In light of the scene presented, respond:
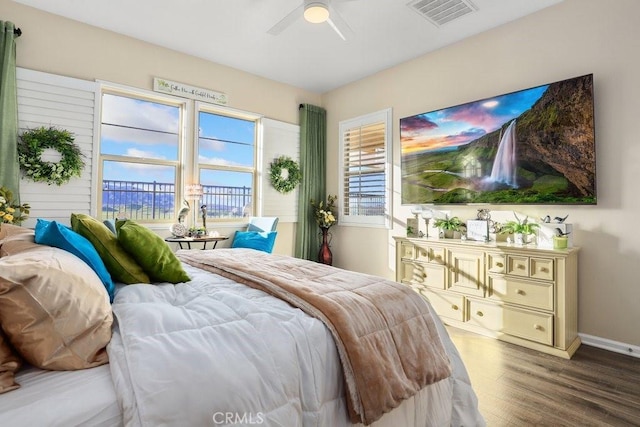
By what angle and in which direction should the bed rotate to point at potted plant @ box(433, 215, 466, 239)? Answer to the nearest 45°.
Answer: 0° — it already faces it

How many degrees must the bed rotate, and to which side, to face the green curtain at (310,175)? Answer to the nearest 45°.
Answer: approximately 45° to its left

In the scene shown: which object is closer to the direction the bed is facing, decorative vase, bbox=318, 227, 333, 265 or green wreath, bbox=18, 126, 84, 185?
the decorative vase

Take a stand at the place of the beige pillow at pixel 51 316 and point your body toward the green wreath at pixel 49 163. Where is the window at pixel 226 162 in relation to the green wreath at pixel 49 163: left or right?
right

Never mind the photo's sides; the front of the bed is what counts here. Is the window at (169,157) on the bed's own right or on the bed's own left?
on the bed's own left

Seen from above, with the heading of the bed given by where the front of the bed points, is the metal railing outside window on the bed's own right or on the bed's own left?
on the bed's own left

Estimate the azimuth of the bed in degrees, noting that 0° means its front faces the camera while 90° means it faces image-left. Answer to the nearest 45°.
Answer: approximately 225°

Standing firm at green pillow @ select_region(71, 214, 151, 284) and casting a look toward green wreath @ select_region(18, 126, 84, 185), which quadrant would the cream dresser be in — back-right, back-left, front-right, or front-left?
back-right

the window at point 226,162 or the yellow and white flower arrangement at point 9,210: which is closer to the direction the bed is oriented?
the window

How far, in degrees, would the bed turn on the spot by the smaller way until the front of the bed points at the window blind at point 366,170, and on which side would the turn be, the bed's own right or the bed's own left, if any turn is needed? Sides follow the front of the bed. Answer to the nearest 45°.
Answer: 0° — it already faces it

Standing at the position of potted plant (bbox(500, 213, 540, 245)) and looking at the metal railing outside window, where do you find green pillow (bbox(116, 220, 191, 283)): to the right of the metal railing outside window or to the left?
left
